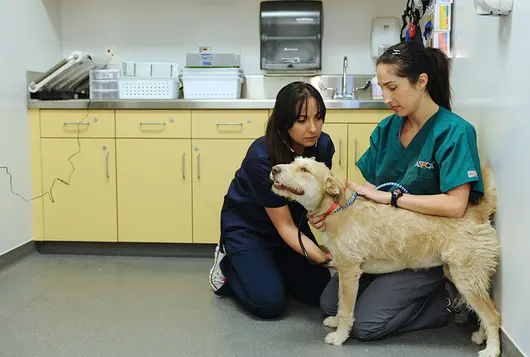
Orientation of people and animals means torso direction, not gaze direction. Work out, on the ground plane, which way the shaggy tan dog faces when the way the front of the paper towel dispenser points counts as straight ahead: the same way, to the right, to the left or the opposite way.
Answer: to the right

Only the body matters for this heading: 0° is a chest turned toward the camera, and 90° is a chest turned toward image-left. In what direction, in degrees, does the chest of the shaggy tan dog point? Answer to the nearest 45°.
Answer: approximately 90°

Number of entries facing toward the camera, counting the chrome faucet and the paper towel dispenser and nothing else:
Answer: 2

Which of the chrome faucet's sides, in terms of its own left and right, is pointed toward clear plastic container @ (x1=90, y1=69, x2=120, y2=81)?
right

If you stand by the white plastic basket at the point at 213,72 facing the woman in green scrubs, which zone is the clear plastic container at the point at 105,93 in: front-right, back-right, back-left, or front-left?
back-right

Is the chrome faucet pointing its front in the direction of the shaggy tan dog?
yes

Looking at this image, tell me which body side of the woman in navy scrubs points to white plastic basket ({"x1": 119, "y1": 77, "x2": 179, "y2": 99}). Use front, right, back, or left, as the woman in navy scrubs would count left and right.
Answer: back

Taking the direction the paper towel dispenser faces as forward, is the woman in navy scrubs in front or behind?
in front
